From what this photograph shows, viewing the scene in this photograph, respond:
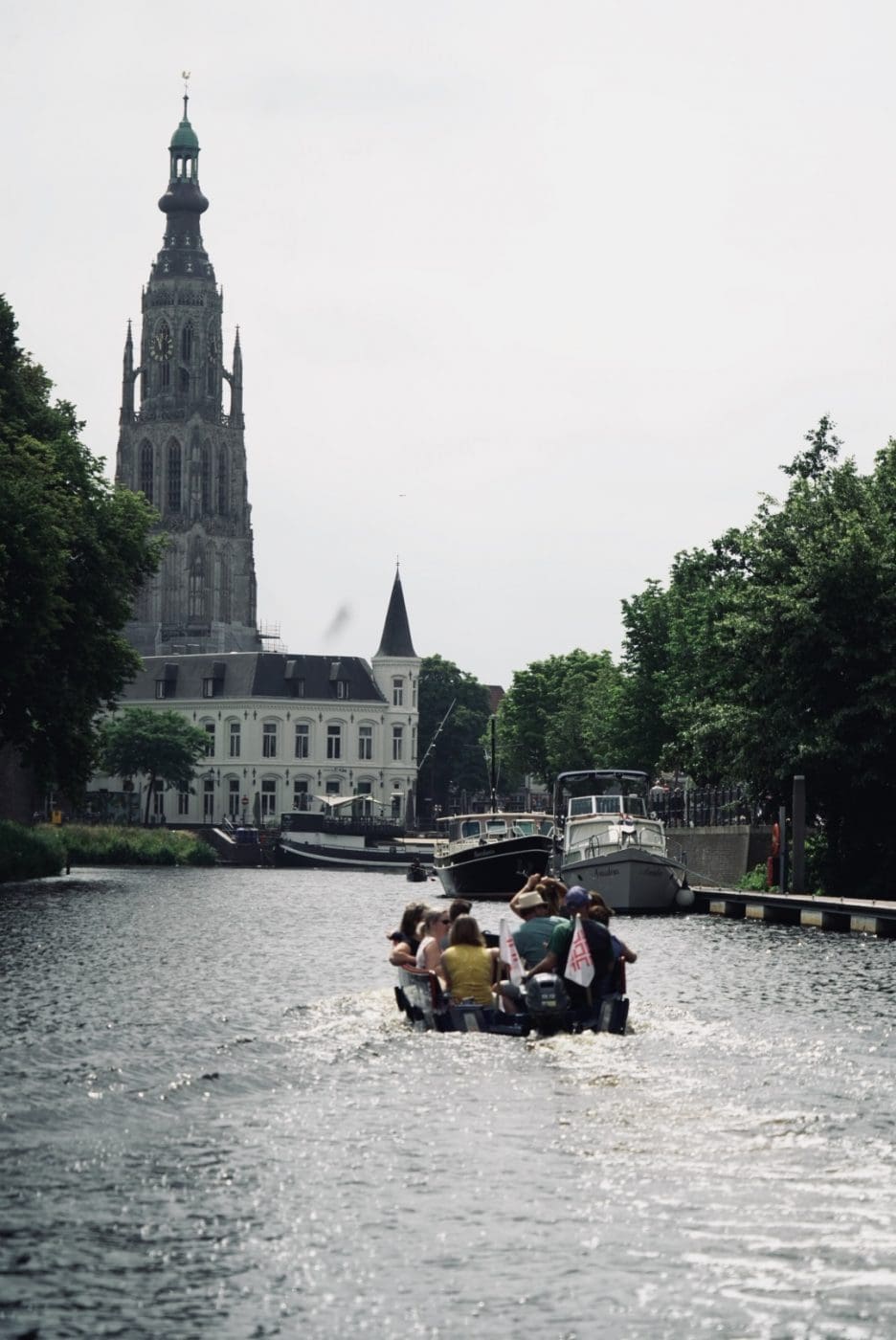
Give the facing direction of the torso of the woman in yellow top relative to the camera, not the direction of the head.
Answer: away from the camera

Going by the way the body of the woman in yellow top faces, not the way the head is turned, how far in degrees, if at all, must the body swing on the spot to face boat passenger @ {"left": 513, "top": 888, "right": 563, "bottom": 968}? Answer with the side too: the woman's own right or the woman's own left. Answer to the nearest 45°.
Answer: approximately 45° to the woman's own right

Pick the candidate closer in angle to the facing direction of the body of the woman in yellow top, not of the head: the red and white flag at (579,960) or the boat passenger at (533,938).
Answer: the boat passenger

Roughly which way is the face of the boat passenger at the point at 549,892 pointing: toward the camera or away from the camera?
away from the camera

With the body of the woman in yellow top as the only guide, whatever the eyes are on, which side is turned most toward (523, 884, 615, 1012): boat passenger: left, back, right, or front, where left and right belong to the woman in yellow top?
right

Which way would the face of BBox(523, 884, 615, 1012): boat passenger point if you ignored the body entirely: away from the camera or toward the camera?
away from the camera

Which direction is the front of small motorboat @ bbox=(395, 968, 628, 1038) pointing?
away from the camera

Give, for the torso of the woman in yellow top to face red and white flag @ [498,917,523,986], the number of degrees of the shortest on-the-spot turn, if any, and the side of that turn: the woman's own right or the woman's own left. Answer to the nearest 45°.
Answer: approximately 90° to the woman's own right
